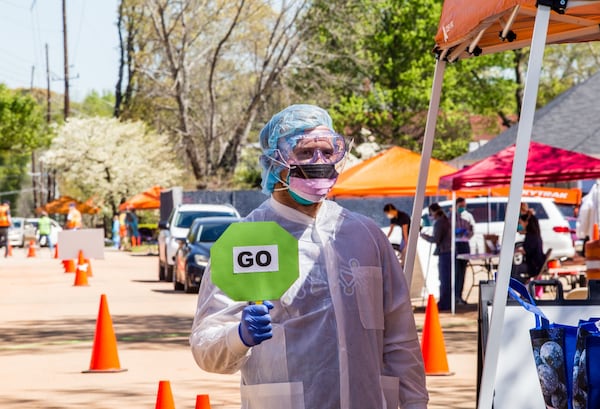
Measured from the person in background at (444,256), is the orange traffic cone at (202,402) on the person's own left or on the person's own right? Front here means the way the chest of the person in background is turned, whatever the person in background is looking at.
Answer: on the person's own left

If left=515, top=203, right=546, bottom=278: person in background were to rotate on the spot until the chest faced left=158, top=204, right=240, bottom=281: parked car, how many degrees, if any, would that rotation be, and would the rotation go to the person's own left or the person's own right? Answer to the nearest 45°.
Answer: approximately 45° to the person's own right

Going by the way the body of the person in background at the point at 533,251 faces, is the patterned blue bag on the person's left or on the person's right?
on the person's left

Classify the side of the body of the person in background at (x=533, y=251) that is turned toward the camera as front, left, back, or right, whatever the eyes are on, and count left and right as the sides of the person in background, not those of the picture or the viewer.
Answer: left

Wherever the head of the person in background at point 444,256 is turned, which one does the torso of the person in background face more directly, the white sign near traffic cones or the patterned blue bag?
the white sign near traffic cones

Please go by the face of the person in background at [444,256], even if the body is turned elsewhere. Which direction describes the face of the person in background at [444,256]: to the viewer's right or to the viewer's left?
to the viewer's left

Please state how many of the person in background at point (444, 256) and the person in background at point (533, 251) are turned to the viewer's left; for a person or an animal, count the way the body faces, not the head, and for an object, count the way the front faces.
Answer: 2
